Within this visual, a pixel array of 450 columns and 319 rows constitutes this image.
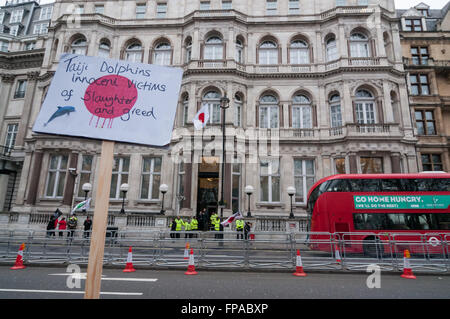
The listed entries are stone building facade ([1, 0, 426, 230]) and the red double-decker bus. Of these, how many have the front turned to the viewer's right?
1

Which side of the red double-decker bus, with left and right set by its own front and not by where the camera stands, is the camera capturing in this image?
right

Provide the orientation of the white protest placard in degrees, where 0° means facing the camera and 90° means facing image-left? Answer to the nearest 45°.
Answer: approximately 0°

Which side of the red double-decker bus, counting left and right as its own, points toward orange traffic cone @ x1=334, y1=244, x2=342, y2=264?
right

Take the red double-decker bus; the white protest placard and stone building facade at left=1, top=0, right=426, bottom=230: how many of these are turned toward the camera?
2

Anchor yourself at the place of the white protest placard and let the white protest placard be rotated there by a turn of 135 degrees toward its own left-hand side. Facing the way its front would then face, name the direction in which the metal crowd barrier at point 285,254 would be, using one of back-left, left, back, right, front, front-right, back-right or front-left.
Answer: front

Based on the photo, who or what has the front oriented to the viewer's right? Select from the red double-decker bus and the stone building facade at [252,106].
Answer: the red double-decker bus

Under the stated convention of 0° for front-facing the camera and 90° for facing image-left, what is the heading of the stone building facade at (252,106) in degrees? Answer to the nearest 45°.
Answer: approximately 0°
